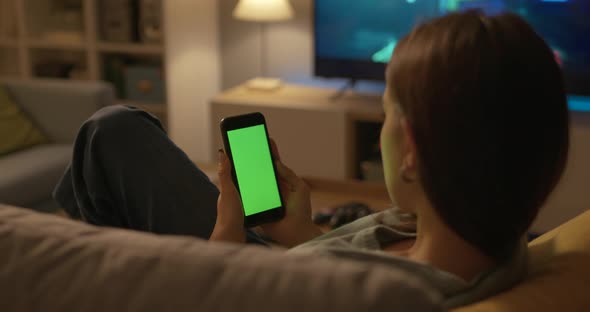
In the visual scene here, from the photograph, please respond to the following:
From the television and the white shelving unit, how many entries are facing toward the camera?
2

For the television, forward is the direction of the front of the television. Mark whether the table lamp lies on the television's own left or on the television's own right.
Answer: on the television's own right

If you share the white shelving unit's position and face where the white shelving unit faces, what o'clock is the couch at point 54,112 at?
The couch is roughly at 12 o'clock from the white shelving unit.

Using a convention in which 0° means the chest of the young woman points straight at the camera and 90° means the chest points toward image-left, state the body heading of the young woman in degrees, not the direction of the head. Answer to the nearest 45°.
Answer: approximately 135°

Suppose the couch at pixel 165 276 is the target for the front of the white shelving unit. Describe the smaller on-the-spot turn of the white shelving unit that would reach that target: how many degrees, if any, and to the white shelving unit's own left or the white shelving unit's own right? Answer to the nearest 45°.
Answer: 0° — it already faces it

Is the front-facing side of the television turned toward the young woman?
yes

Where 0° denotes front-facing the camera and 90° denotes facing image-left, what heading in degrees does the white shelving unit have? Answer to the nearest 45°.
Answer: approximately 0°

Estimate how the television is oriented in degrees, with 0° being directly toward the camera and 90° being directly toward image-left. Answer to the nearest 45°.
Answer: approximately 0°

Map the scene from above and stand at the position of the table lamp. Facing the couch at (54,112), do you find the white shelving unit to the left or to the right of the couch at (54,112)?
right

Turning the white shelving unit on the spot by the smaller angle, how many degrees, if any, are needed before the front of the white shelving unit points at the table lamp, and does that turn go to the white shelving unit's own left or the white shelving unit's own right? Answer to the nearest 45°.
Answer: approximately 45° to the white shelving unit's own left

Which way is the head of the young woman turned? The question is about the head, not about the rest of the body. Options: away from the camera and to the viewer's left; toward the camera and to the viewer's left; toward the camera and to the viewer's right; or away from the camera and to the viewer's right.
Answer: away from the camera and to the viewer's left

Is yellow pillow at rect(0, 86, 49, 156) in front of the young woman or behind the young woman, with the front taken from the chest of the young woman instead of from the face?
in front
